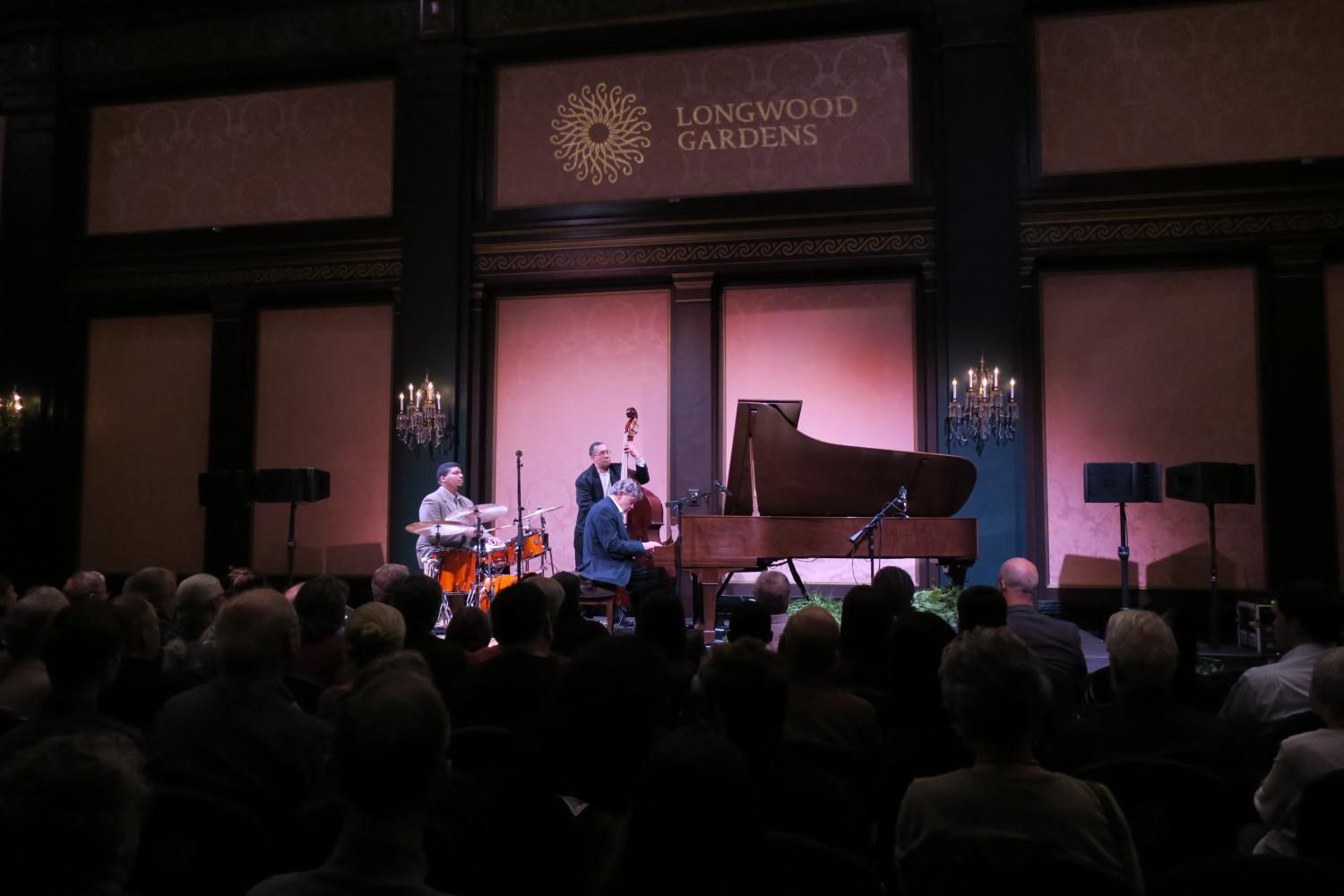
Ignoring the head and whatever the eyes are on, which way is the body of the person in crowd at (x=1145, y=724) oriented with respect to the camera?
away from the camera

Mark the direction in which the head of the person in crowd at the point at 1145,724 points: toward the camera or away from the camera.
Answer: away from the camera

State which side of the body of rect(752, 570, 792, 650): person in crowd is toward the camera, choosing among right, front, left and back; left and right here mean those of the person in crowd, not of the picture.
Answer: back

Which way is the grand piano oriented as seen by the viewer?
to the viewer's left

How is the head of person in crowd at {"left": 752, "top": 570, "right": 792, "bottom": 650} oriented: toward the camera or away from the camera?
away from the camera

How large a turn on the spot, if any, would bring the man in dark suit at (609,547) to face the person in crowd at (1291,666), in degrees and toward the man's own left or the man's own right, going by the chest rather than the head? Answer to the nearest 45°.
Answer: approximately 45° to the man's own right

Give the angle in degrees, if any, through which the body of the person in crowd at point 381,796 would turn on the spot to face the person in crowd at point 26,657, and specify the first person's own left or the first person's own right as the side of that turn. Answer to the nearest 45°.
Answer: approximately 90° to the first person's own left

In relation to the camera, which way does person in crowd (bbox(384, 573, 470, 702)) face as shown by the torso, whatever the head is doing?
away from the camera

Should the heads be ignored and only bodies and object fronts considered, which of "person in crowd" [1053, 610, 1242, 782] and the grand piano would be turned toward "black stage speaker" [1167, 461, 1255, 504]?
the person in crowd

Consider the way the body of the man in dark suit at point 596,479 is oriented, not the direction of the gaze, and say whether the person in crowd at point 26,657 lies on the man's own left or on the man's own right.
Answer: on the man's own right

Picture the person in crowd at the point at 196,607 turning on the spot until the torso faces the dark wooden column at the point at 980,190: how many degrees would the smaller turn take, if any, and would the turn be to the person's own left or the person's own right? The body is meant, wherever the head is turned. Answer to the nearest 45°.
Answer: approximately 45° to the person's own right

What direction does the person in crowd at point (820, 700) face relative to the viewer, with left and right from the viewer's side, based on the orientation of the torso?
facing away from the viewer

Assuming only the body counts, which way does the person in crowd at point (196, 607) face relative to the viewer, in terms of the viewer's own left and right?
facing away from the viewer and to the right of the viewer

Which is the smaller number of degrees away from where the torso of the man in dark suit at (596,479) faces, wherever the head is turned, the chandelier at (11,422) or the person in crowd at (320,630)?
the person in crowd
